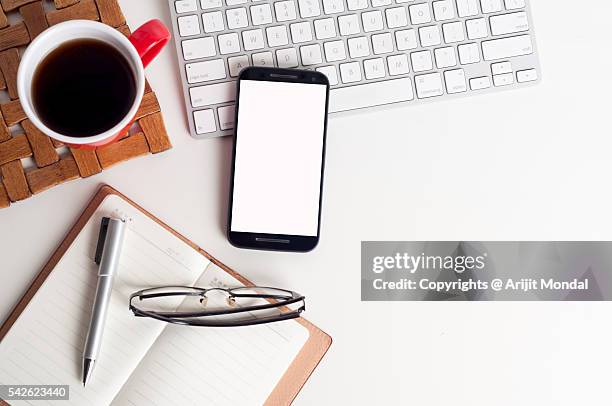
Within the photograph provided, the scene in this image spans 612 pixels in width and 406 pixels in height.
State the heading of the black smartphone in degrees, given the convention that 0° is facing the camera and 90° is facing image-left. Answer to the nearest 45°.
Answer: approximately 0°

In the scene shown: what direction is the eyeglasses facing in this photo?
away from the camera

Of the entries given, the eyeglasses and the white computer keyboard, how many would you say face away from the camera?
1
